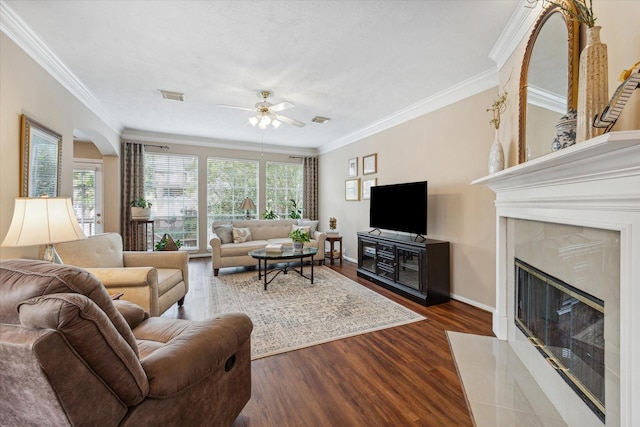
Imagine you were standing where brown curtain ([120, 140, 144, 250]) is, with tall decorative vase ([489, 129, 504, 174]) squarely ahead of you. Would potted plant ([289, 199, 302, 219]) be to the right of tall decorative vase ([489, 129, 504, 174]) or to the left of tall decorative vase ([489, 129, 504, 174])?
left

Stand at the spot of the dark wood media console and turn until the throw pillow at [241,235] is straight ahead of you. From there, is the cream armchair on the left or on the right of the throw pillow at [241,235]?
left

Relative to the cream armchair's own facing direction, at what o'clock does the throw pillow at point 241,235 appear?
The throw pillow is roughly at 9 o'clock from the cream armchair.

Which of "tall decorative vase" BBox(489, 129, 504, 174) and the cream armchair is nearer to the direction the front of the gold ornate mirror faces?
the cream armchair

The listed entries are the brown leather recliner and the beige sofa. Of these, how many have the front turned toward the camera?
1

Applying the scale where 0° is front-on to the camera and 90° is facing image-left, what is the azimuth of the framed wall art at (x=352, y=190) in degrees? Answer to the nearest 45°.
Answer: approximately 45°
